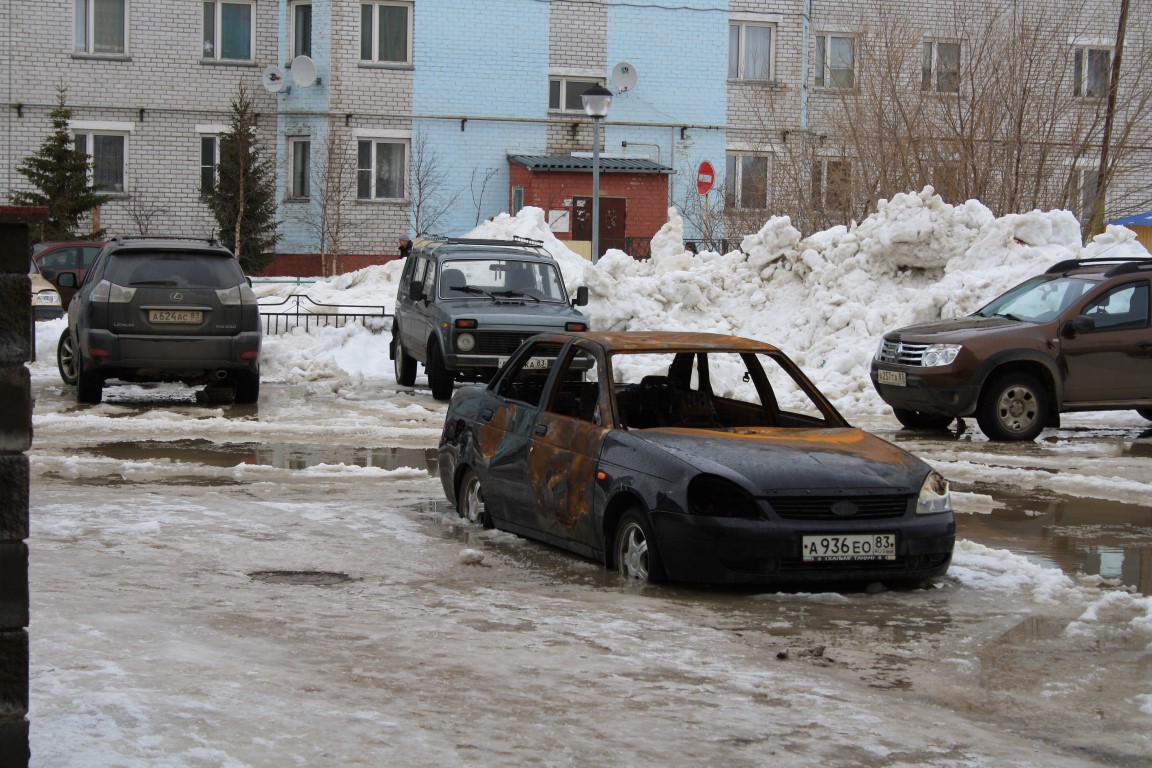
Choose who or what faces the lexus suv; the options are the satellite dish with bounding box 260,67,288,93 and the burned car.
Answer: the satellite dish

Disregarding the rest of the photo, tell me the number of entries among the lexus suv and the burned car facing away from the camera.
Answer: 1

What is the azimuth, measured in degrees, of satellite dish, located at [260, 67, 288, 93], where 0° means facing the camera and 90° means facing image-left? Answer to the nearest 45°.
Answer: approximately 0°

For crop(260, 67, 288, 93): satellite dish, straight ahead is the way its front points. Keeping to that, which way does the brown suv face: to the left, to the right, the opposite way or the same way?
to the right

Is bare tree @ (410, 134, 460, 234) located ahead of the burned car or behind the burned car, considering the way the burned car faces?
behind

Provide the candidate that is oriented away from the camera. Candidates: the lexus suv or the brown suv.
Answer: the lexus suv

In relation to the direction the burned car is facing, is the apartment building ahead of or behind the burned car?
behind

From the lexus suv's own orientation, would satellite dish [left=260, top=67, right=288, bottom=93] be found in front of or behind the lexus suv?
in front

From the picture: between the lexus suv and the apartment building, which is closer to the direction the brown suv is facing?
the lexus suv

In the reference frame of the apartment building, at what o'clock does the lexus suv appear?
The lexus suv is roughly at 12 o'clock from the apartment building.

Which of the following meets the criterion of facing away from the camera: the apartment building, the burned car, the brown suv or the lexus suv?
the lexus suv

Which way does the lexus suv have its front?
away from the camera

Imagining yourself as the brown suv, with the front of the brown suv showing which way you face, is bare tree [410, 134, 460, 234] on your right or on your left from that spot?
on your right

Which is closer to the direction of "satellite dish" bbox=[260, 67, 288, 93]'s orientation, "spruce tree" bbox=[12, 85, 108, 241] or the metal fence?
the metal fence

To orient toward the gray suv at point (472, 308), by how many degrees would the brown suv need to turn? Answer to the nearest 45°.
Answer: approximately 45° to its right
